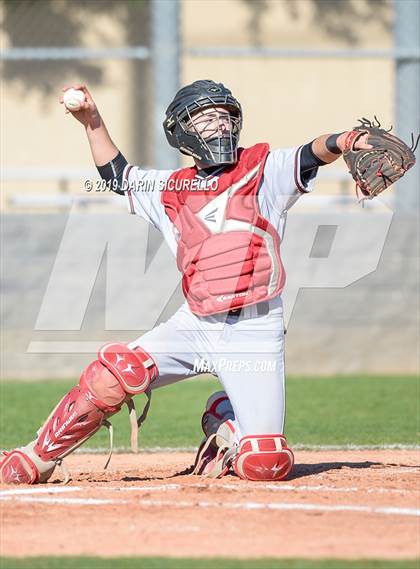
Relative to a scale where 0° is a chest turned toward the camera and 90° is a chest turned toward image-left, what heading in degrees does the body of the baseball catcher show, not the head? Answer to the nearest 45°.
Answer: approximately 0°

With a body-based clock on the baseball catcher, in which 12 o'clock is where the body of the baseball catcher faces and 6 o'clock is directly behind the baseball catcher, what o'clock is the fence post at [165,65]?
The fence post is roughly at 6 o'clock from the baseball catcher.
